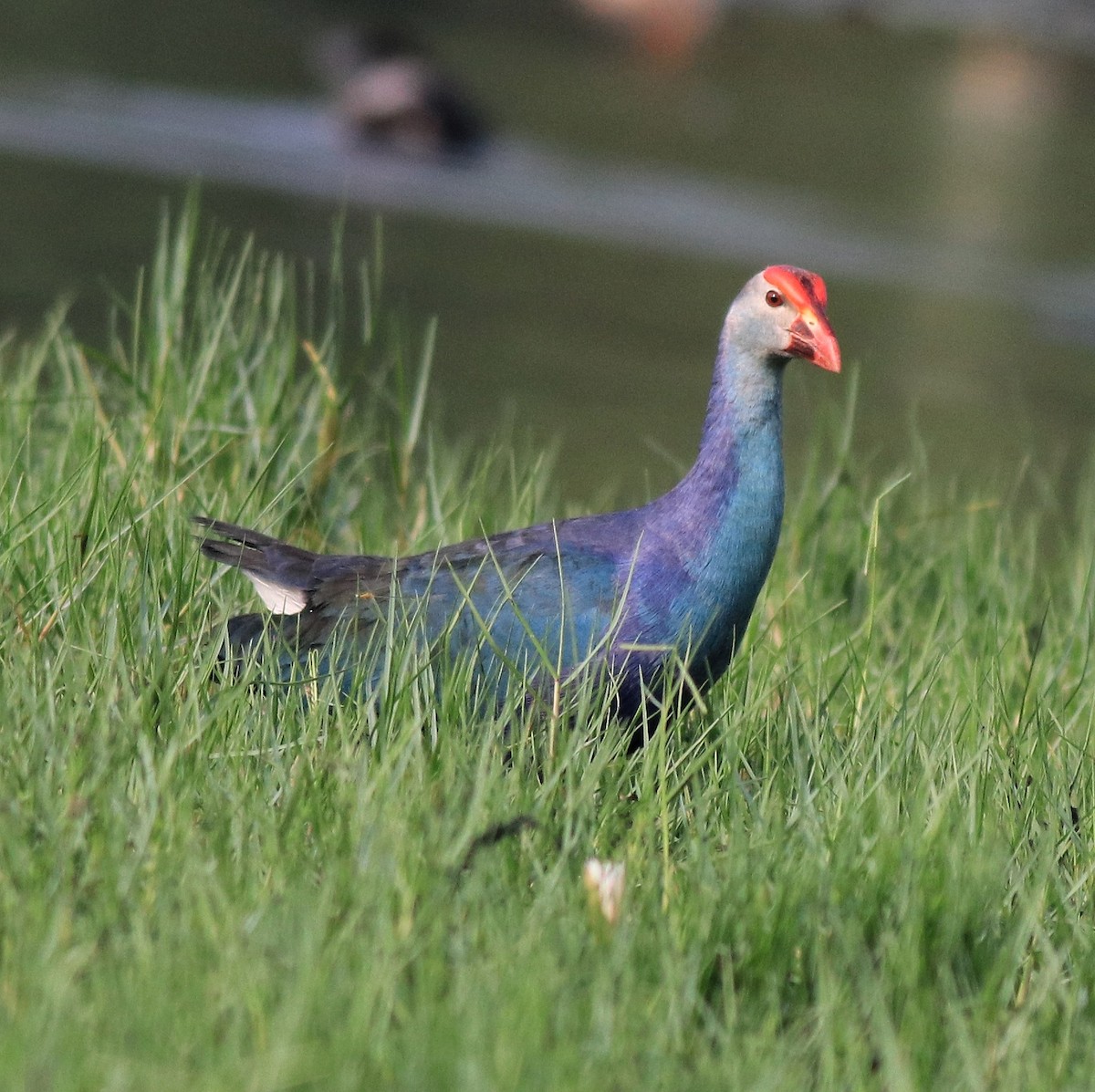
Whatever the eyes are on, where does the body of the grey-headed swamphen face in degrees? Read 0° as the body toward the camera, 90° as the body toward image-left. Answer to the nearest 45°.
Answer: approximately 270°

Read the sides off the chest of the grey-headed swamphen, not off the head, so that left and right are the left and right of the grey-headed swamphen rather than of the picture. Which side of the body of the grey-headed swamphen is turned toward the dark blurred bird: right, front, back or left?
left

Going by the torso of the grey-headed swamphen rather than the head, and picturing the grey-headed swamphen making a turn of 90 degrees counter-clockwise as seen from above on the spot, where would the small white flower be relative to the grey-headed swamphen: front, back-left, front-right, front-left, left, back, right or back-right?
back
